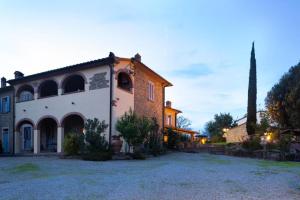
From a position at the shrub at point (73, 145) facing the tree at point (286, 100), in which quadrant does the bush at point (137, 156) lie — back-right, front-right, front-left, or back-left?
front-right

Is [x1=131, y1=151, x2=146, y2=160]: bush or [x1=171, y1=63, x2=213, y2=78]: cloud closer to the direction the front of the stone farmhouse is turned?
the bush

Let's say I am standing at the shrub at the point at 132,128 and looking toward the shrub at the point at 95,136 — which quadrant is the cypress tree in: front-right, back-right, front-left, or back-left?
back-right

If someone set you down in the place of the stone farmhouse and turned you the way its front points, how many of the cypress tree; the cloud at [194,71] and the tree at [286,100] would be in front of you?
0

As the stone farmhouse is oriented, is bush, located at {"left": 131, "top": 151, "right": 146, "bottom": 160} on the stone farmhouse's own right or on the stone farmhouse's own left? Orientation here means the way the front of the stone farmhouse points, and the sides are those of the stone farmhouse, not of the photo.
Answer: on the stone farmhouse's own left

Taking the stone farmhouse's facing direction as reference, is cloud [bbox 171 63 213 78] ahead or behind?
behind

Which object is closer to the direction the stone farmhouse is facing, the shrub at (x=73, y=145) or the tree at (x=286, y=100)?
the shrub

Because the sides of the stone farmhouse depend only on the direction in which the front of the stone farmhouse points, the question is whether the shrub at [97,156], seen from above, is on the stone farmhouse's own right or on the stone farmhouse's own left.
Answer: on the stone farmhouse's own left

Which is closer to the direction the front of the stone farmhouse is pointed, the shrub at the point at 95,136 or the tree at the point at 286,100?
the shrub

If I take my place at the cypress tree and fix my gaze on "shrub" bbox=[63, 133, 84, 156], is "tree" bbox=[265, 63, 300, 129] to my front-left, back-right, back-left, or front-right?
back-left

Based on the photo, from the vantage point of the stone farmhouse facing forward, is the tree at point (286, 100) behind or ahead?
behind

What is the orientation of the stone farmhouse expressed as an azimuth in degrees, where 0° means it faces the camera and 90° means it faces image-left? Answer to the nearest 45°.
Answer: approximately 45°
